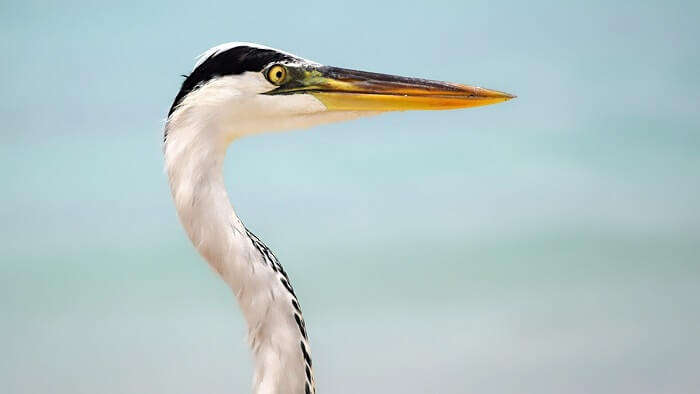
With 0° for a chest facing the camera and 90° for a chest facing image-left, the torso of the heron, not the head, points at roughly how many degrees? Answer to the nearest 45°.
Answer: approximately 270°
